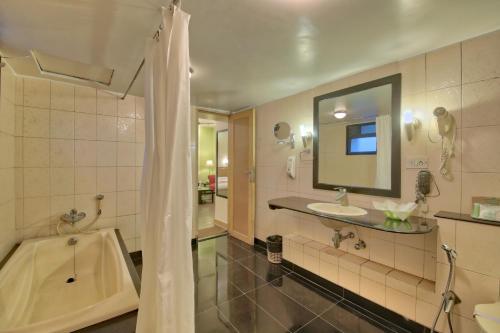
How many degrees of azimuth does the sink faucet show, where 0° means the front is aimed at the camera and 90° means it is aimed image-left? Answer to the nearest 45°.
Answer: approximately 45°

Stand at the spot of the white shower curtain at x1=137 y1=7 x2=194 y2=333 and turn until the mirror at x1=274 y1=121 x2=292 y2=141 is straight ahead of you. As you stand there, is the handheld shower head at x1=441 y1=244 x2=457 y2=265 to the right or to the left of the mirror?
right

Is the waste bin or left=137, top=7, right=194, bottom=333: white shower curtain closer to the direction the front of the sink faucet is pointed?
the white shower curtain

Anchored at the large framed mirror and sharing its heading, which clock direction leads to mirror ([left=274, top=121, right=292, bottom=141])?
The mirror is roughly at 2 o'clock from the large framed mirror.

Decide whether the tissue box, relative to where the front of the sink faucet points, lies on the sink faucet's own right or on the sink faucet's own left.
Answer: on the sink faucet's own left

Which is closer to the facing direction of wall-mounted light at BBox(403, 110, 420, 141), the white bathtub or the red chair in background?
the white bathtub

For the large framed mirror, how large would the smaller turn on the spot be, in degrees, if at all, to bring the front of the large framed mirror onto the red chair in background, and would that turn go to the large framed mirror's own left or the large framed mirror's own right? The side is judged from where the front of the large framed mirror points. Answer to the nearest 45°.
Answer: approximately 90° to the large framed mirror's own right

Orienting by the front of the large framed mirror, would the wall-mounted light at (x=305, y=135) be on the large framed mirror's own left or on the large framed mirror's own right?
on the large framed mirror's own right

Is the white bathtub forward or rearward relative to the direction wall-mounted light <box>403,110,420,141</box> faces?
forward
